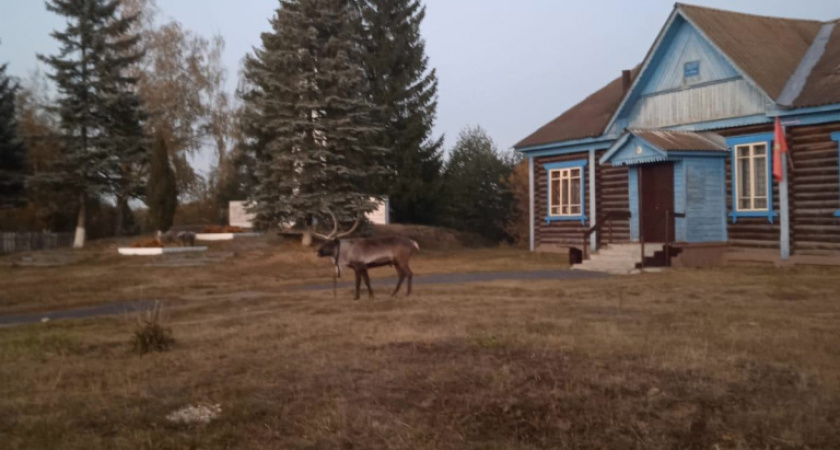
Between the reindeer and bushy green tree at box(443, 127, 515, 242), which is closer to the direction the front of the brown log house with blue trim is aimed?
the reindeer

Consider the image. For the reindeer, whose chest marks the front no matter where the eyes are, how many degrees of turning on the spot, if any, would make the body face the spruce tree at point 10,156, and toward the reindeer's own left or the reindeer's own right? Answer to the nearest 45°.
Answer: approximately 45° to the reindeer's own right

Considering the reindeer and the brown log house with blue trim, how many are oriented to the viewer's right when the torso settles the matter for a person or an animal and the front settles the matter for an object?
0

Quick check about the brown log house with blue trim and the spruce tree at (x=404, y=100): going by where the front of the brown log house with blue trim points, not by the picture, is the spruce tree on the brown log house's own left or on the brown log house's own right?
on the brown log house's own right

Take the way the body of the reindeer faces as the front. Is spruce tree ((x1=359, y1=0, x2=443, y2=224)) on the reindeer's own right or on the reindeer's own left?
on the reindeer's own right

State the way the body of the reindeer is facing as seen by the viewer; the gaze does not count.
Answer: to the viewer's left

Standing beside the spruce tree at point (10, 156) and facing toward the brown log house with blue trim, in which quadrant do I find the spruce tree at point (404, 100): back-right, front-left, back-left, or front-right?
front-left

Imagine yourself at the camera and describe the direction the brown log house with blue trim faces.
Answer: facing the viewer and to the left of the viewer

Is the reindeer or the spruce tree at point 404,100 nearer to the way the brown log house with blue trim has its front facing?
the reindeer
